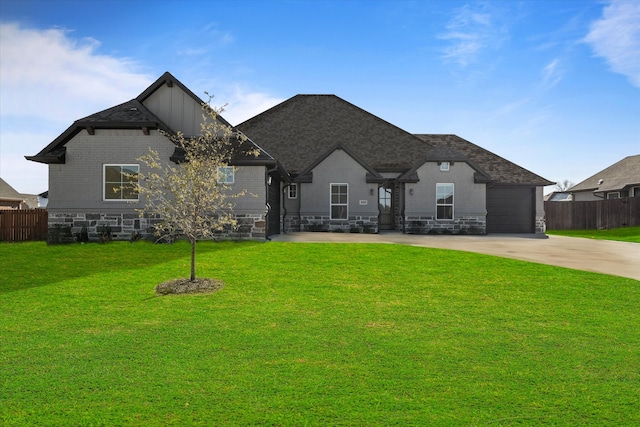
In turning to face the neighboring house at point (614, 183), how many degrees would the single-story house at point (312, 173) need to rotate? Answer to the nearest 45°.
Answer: approximately 135° to its left

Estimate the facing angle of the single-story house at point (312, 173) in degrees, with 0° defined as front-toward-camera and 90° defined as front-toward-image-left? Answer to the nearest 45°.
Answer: approximately 0°

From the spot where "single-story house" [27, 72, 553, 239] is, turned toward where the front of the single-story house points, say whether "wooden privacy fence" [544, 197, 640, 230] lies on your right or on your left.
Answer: on your left

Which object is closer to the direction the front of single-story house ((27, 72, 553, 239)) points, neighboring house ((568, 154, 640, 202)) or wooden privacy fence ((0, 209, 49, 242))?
the wooden privacy fence

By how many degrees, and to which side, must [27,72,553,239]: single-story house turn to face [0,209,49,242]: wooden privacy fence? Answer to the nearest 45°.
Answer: approximately 90° to its right
